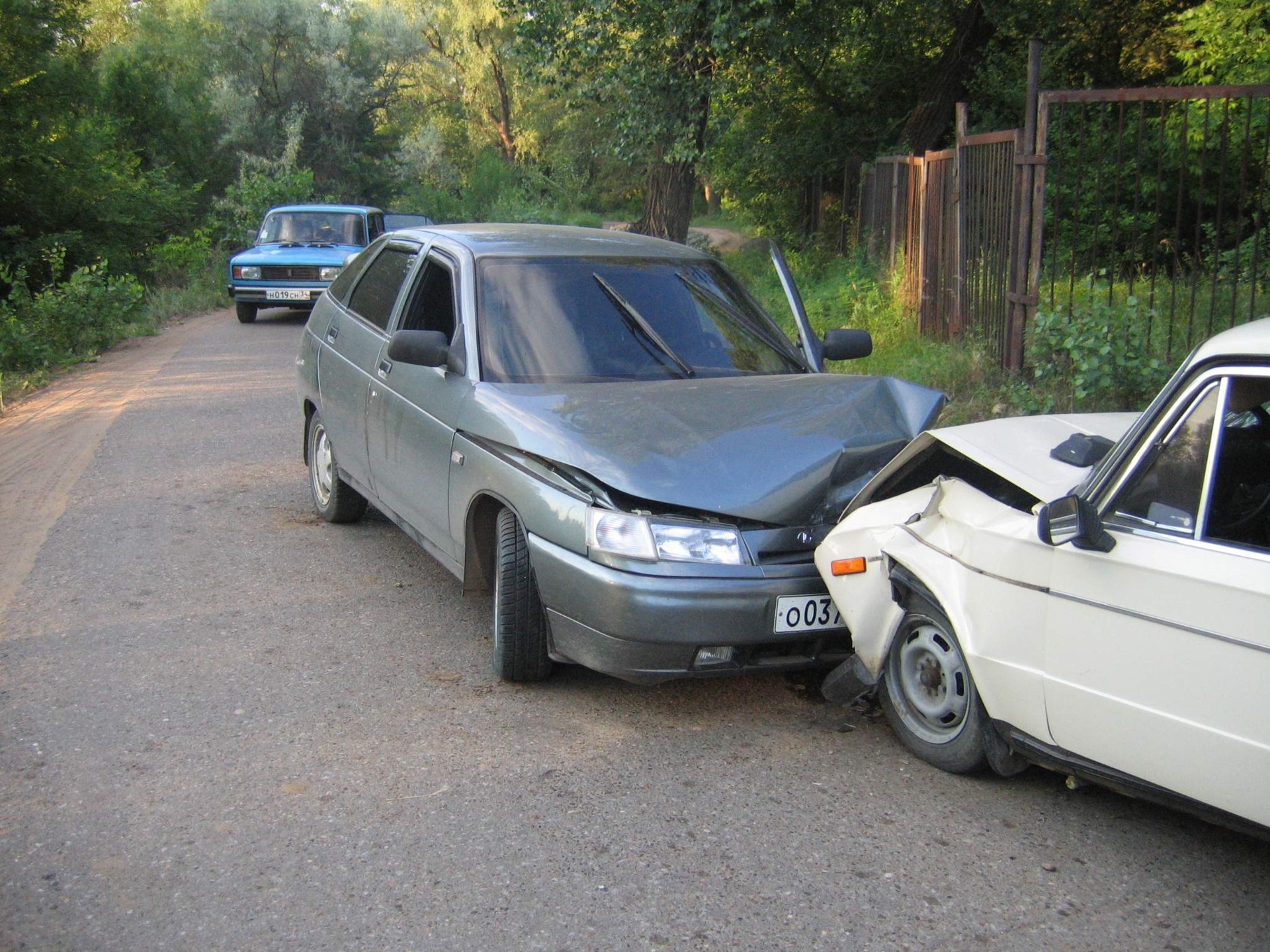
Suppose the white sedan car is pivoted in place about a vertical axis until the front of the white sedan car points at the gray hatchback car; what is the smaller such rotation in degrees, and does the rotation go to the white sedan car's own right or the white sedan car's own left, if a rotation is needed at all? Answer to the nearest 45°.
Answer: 0° — it already faces it

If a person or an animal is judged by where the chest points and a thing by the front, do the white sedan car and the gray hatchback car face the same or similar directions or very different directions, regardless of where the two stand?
very different directions

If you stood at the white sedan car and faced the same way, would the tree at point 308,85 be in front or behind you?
in front

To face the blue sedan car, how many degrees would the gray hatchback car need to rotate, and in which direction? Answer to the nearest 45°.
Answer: approximately 135° to its left

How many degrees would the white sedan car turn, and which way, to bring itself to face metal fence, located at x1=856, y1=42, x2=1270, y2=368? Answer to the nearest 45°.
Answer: approximately 45° to its right

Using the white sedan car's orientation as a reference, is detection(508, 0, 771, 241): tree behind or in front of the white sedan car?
in front

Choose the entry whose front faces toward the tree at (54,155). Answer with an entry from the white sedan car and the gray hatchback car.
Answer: the white sedan car

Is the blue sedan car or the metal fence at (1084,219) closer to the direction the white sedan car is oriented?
the blue sedan car

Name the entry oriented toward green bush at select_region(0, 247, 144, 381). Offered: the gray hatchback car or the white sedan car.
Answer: the white sedan car

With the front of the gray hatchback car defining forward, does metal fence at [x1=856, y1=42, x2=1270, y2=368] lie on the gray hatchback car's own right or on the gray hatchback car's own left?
on the gray hatchback car's own left

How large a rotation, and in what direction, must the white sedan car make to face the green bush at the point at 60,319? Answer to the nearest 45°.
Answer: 0° — it already faces it

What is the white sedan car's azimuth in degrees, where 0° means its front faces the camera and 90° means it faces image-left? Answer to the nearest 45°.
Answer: approximately 135°

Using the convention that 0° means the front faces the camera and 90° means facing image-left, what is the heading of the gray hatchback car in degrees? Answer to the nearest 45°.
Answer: approximately 315°

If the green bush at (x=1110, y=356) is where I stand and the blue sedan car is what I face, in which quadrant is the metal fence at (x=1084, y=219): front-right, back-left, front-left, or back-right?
front-right
